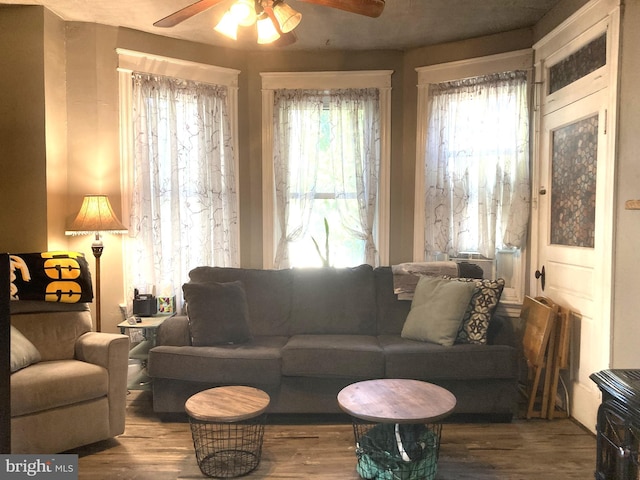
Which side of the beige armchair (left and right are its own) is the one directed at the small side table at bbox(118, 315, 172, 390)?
left

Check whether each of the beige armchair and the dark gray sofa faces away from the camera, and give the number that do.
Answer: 0

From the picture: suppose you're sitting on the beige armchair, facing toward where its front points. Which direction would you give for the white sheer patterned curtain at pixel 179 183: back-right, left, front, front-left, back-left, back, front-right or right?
left

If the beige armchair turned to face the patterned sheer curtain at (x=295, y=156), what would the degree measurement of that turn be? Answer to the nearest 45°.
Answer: approximately 90° to its left

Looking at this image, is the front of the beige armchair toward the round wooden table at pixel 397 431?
yes

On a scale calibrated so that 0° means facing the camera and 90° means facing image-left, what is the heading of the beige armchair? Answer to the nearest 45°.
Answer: approximately 315°

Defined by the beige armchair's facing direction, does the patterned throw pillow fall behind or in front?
in front

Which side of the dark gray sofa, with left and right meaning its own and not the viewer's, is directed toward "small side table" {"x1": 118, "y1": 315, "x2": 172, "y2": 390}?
right
